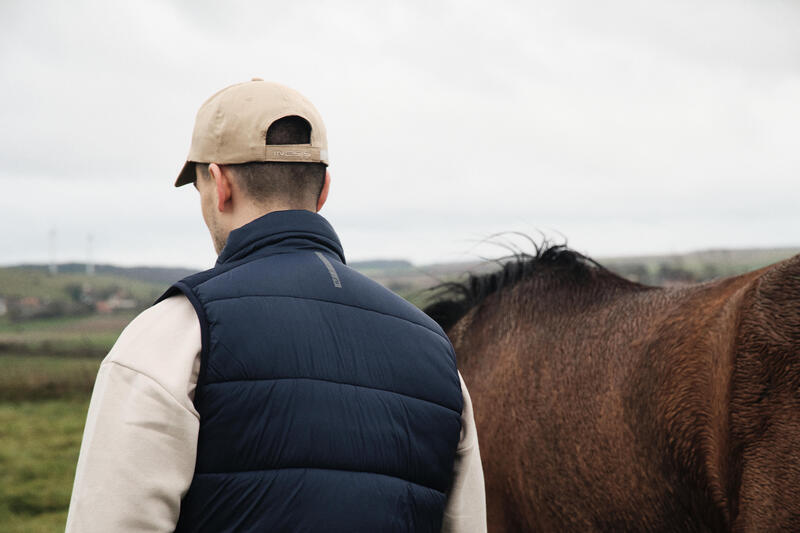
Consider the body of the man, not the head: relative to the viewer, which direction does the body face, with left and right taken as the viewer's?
facing away from the viewer and to the left of the viewer

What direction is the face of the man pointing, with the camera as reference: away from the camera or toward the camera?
away from the camera

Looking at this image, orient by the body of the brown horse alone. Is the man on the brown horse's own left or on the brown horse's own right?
on the brown horse's own left

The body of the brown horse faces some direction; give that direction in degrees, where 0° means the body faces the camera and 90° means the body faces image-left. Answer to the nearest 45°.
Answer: approximately 135°

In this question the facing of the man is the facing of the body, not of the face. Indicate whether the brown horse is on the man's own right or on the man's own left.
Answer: on the man's own right
